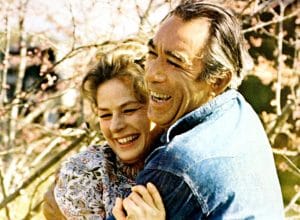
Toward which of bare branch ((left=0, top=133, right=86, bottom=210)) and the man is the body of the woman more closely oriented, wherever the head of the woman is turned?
the man

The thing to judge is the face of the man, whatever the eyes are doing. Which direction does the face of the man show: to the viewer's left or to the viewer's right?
to the viewer's left

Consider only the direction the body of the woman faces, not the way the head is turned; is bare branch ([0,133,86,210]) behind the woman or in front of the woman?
behind

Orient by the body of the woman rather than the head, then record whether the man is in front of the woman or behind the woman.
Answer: in front

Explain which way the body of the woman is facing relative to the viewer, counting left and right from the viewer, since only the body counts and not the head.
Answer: facing the viewer and to the right of the viewer
